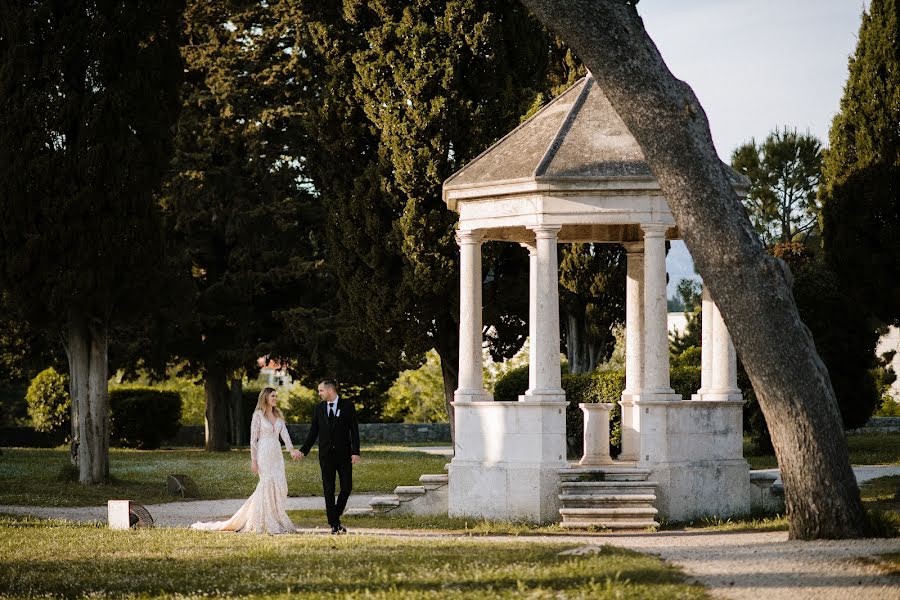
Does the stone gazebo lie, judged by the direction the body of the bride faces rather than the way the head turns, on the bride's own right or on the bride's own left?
on the bride's own left

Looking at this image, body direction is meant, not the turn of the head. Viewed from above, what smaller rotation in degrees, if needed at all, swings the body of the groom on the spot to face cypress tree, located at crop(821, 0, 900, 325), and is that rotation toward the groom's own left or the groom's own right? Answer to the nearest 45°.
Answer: approximately 135° to the groom's own left

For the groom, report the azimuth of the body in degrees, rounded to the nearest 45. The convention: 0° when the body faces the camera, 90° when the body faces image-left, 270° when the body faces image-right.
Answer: approximately 0°

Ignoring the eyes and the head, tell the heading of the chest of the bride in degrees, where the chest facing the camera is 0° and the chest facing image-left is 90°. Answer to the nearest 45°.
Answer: approximately 315°

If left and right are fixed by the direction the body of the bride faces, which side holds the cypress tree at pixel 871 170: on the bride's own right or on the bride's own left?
on the bride's own left

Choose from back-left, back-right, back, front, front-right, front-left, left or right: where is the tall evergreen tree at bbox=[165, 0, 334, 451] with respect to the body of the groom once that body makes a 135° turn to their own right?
front-right

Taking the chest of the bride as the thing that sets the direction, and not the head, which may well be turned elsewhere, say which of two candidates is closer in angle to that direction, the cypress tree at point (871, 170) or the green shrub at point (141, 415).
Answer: the cypress tree

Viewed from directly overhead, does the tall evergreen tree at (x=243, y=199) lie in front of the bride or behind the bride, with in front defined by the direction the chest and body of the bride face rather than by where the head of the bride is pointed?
behind
